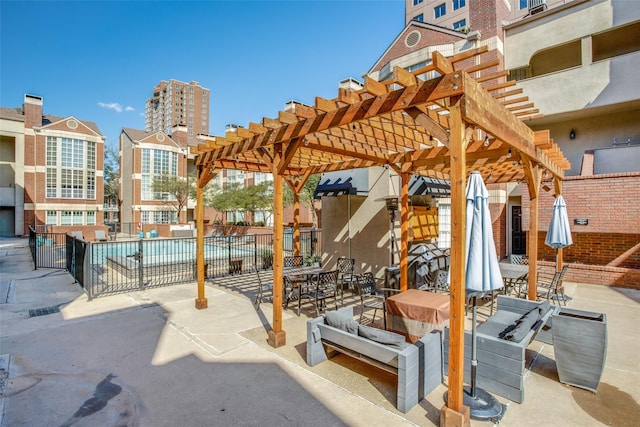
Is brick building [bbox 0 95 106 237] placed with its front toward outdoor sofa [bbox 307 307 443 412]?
yes

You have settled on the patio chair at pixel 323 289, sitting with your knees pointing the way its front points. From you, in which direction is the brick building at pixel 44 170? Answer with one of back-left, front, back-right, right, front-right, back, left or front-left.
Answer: front

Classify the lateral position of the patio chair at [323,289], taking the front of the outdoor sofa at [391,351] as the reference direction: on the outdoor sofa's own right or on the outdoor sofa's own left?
on the outdoor sofa's own left

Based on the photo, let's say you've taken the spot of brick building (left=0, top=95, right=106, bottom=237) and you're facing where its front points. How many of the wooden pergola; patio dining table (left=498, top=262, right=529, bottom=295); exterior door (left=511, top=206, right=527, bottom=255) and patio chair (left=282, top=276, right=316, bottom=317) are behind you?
0

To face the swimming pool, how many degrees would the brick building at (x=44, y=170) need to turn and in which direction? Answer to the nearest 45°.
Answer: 0° — it already faces it

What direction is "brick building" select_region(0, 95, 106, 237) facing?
toward the camera

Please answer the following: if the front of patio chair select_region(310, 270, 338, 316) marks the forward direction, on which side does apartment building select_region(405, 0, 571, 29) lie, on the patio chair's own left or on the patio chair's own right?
on the patio chair's own right

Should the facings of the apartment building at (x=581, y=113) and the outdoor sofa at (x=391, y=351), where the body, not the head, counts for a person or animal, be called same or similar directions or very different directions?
very different directions

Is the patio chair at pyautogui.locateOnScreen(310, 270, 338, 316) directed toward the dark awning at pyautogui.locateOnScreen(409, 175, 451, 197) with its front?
no

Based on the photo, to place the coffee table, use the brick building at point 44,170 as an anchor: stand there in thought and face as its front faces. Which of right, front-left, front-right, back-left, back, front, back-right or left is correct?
front

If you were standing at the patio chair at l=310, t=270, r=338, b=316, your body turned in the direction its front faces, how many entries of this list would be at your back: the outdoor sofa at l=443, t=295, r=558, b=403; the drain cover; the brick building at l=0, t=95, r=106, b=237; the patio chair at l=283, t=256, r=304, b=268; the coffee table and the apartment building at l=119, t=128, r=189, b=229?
2

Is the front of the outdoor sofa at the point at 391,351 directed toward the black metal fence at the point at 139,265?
no

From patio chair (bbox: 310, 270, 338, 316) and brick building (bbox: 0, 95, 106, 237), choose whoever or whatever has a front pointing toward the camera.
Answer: the brick building

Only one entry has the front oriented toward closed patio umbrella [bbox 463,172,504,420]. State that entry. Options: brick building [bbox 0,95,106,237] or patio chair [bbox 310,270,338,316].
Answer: the brick building
